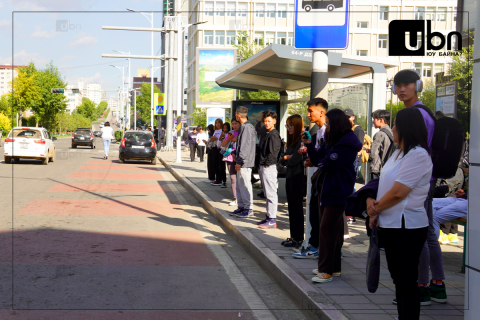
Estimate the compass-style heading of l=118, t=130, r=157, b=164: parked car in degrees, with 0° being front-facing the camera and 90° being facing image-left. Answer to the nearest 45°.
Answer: approximately 180°

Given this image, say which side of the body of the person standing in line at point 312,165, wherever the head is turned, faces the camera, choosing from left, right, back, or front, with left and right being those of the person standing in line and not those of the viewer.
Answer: left

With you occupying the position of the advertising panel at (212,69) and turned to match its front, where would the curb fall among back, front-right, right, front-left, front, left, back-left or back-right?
front

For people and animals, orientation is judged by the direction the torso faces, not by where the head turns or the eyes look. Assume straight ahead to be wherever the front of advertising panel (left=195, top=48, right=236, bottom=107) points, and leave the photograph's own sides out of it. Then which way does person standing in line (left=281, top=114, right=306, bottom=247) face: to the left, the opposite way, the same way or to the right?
to the right

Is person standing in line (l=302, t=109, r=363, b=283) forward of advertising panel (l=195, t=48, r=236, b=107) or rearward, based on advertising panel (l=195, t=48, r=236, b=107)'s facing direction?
forward

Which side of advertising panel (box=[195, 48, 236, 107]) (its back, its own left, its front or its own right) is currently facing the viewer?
front

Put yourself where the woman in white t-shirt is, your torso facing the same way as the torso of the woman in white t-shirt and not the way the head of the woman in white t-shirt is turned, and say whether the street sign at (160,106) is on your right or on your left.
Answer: on your right

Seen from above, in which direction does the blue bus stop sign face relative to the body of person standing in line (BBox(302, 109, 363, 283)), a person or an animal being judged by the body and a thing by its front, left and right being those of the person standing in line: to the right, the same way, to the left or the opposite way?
to the left

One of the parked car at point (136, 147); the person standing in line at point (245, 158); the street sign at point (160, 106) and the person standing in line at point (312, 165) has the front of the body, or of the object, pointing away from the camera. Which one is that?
the parked car

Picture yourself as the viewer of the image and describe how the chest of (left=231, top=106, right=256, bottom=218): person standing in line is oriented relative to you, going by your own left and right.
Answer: facing to the left of the viewer

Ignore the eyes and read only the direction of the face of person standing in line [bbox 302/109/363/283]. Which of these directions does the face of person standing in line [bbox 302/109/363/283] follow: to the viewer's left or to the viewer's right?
to the viewer's left

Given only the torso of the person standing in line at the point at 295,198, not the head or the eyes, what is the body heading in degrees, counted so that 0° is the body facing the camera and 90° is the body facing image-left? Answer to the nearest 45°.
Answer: approximately 90°

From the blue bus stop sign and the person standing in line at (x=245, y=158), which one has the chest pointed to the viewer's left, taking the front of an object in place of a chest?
the person standing in line

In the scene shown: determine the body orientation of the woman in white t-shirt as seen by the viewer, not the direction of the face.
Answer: to the viewer's left

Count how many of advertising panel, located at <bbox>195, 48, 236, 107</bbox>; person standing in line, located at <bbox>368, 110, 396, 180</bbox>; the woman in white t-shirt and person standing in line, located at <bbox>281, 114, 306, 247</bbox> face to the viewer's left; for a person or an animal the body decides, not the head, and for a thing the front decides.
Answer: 3
